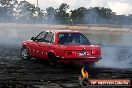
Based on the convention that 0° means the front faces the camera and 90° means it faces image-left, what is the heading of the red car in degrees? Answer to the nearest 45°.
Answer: approximately 135°
